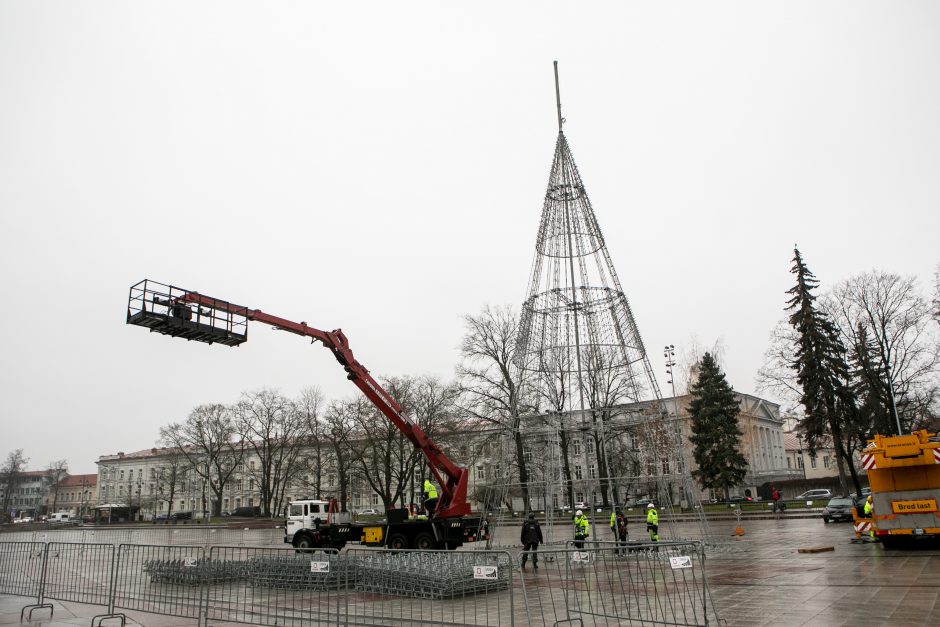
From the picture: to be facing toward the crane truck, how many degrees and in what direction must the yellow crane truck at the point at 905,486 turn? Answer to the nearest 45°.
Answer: approximately 90° to its left

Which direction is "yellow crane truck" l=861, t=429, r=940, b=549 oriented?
away from the camera

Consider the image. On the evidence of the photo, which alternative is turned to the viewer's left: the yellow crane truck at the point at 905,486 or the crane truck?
the crane truck

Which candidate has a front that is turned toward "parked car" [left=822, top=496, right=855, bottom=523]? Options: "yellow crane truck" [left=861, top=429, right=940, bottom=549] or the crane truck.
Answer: the yellow crane truck

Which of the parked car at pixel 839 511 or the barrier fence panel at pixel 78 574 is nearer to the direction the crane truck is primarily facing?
the barrier fence panel

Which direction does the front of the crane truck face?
to the viewer's left

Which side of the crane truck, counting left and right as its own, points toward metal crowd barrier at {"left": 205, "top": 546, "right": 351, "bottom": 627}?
left
